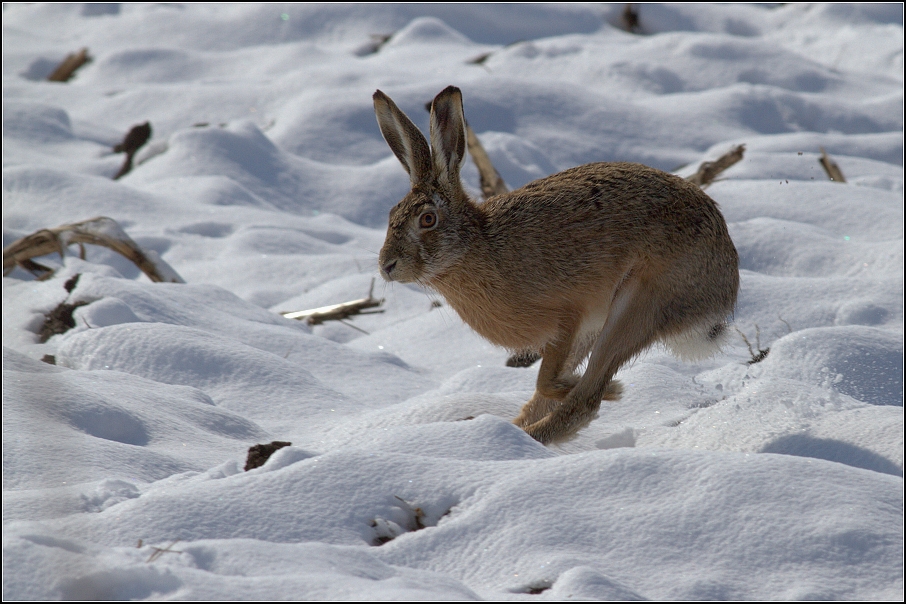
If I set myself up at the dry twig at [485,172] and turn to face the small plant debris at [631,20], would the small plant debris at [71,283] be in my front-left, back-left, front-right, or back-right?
back-left

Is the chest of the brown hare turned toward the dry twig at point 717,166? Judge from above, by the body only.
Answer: no

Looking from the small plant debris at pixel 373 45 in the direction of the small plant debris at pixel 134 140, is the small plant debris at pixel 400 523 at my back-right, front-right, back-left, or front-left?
front-left

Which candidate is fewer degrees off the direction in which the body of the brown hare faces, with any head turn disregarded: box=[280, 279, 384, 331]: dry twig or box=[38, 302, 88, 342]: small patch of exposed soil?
the small patch of exposed soil

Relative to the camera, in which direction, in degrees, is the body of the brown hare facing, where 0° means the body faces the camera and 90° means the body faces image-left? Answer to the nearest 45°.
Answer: approximately 90°

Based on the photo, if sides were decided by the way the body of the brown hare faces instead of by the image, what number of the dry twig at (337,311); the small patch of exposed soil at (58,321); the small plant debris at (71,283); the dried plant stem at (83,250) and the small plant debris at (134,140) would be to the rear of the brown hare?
0

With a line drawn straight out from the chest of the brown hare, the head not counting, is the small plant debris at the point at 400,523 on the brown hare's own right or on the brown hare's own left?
on the brown hare's own left

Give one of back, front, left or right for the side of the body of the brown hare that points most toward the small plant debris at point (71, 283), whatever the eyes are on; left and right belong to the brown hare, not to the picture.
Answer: front

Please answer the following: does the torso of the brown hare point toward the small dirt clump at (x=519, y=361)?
no

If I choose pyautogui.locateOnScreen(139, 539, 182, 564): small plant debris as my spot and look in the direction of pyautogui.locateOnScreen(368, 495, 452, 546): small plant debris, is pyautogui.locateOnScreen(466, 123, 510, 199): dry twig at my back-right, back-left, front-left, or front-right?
front-left

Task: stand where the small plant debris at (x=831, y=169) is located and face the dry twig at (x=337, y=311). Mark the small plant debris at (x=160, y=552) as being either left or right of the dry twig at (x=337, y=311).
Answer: left

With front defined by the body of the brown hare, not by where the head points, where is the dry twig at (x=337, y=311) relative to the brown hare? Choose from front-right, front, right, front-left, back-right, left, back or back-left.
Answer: front-right

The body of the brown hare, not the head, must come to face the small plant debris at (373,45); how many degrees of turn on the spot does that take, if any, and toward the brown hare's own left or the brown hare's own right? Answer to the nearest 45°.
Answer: approximately 90° to the brown hare's own right

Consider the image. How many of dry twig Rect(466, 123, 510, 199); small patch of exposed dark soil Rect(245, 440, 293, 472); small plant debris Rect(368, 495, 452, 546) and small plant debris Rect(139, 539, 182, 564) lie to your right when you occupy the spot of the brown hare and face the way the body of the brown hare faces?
1

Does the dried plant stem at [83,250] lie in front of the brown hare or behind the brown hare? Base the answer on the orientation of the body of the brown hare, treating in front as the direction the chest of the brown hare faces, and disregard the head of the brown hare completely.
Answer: in front

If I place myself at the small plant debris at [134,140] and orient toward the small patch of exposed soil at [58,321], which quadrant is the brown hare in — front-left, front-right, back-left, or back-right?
front-left
